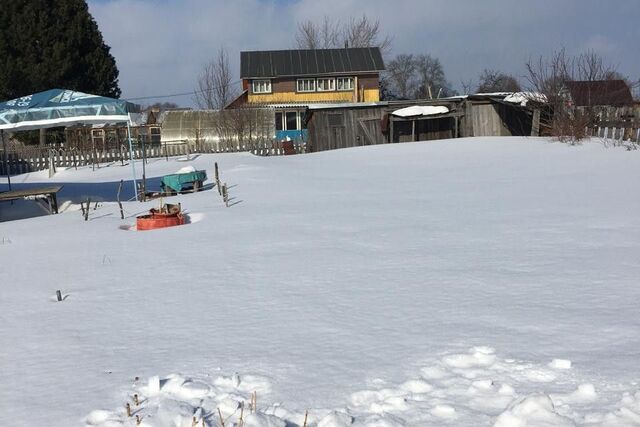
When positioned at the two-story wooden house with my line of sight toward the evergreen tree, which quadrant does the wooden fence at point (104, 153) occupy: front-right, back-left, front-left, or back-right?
front-left

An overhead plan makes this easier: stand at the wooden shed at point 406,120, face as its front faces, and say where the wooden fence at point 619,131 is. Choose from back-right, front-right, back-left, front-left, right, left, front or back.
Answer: front-left

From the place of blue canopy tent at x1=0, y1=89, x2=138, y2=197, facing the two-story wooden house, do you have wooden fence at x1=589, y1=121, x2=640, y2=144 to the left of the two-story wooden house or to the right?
right

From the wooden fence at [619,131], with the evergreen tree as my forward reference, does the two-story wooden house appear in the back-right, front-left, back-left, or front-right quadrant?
front-right

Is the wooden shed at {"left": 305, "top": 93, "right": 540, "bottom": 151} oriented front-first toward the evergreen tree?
no

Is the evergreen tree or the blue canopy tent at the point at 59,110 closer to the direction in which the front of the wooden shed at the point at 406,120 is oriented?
the blue canopy tent

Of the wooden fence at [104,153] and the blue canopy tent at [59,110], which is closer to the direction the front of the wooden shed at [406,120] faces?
the blue canopy tent

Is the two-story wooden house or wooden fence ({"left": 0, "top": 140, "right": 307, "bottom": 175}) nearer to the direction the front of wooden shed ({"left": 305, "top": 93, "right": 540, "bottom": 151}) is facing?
the wooden fence

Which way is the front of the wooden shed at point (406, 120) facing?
toward the camera

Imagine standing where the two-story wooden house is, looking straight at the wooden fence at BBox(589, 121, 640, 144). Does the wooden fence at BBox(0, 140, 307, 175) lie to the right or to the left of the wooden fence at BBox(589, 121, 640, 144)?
right

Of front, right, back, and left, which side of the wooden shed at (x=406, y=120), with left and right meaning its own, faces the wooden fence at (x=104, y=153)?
right
